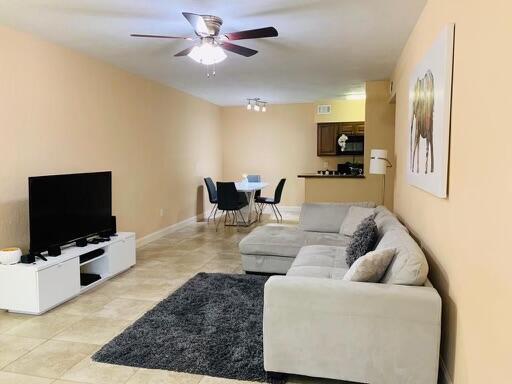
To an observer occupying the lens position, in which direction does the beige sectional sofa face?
facing to the left of the viewer

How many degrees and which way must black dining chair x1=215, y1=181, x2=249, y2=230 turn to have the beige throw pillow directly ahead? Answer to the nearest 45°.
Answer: approximately 135° to its right

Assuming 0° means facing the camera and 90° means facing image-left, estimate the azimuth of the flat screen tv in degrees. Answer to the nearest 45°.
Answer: approximately 315°

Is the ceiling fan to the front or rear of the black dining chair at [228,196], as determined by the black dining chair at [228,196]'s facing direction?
to the rear

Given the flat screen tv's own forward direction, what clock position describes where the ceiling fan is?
The ceiling fan is roughly at 12 o'clock from the flat screen tv.

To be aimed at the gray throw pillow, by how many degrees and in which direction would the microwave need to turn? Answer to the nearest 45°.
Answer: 0° — it already faces it

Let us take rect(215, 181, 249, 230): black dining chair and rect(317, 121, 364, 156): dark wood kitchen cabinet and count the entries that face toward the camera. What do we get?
1

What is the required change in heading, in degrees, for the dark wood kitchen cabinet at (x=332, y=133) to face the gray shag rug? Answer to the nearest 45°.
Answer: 0° — it already faces it

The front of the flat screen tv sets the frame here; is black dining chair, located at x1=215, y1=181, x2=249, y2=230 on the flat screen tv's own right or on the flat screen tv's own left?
on the flat screen tv's own left

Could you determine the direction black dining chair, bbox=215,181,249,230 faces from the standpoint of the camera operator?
facing away from the viewer and to the right of the viewer

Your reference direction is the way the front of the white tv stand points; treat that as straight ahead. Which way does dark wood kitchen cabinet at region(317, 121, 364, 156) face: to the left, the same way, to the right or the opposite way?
to the right
